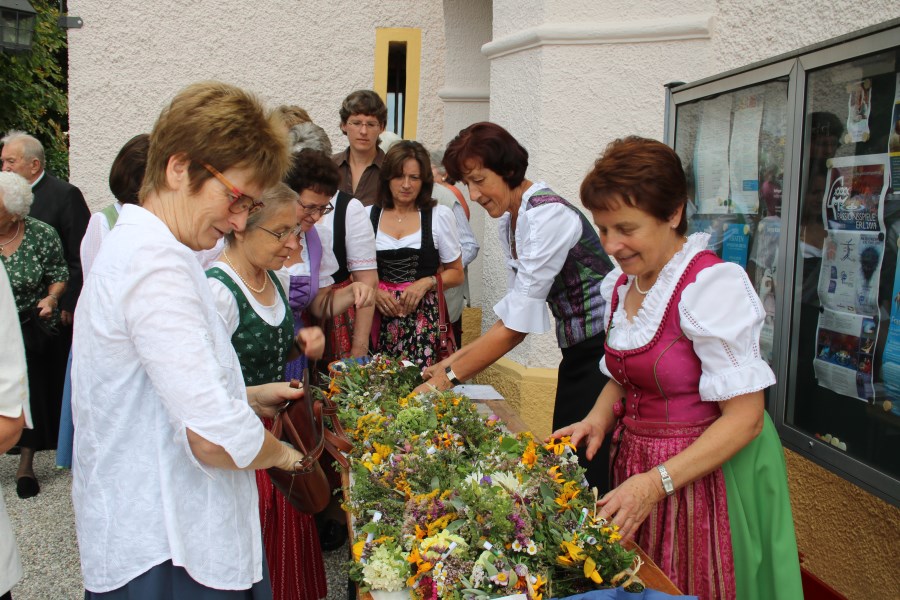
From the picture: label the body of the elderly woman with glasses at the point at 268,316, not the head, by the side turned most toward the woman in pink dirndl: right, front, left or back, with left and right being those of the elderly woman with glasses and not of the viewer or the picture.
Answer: front

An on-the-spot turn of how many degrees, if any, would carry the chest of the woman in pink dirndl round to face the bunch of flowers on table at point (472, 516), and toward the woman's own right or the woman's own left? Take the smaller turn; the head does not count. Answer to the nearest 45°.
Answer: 0° — they already face it

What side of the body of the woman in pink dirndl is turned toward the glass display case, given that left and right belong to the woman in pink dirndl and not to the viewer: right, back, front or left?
back

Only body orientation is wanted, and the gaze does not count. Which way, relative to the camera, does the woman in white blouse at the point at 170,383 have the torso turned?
to the viewer's right

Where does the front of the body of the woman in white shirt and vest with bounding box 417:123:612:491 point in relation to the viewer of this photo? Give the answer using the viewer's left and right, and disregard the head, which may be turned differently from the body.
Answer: facing to the left of the viewer

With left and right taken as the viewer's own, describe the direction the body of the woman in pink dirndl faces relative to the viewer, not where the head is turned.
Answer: facing the viewer and to the left of the viewer

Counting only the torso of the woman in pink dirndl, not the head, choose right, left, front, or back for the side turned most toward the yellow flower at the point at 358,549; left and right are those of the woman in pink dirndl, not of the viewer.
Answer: front

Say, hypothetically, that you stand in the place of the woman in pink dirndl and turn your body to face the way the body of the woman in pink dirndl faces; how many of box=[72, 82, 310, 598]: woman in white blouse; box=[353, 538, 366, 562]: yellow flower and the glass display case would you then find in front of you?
2

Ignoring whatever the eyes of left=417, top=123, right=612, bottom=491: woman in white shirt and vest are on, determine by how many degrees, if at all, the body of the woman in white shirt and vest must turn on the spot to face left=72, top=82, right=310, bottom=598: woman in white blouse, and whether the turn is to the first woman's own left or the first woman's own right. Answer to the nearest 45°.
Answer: approximately 45° to the first woman's own left

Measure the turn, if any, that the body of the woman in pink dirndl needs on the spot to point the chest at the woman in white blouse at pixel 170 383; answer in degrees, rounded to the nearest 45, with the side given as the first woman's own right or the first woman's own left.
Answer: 0° — they already face them

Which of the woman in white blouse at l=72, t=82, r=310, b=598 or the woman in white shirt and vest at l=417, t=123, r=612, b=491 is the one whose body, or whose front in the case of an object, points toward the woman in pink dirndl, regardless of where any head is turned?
the woman in white blouse

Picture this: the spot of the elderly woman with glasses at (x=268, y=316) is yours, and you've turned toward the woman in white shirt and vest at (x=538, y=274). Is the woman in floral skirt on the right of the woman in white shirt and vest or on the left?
left

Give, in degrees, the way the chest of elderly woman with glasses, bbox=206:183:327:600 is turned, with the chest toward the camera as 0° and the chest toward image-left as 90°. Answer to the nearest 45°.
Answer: approximately 315°

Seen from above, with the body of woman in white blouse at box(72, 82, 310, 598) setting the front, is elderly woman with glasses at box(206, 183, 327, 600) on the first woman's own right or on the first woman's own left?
on the first woman's own left

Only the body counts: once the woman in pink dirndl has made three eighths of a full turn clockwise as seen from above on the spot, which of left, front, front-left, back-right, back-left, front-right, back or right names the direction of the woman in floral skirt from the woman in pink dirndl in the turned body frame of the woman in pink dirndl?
front-left
